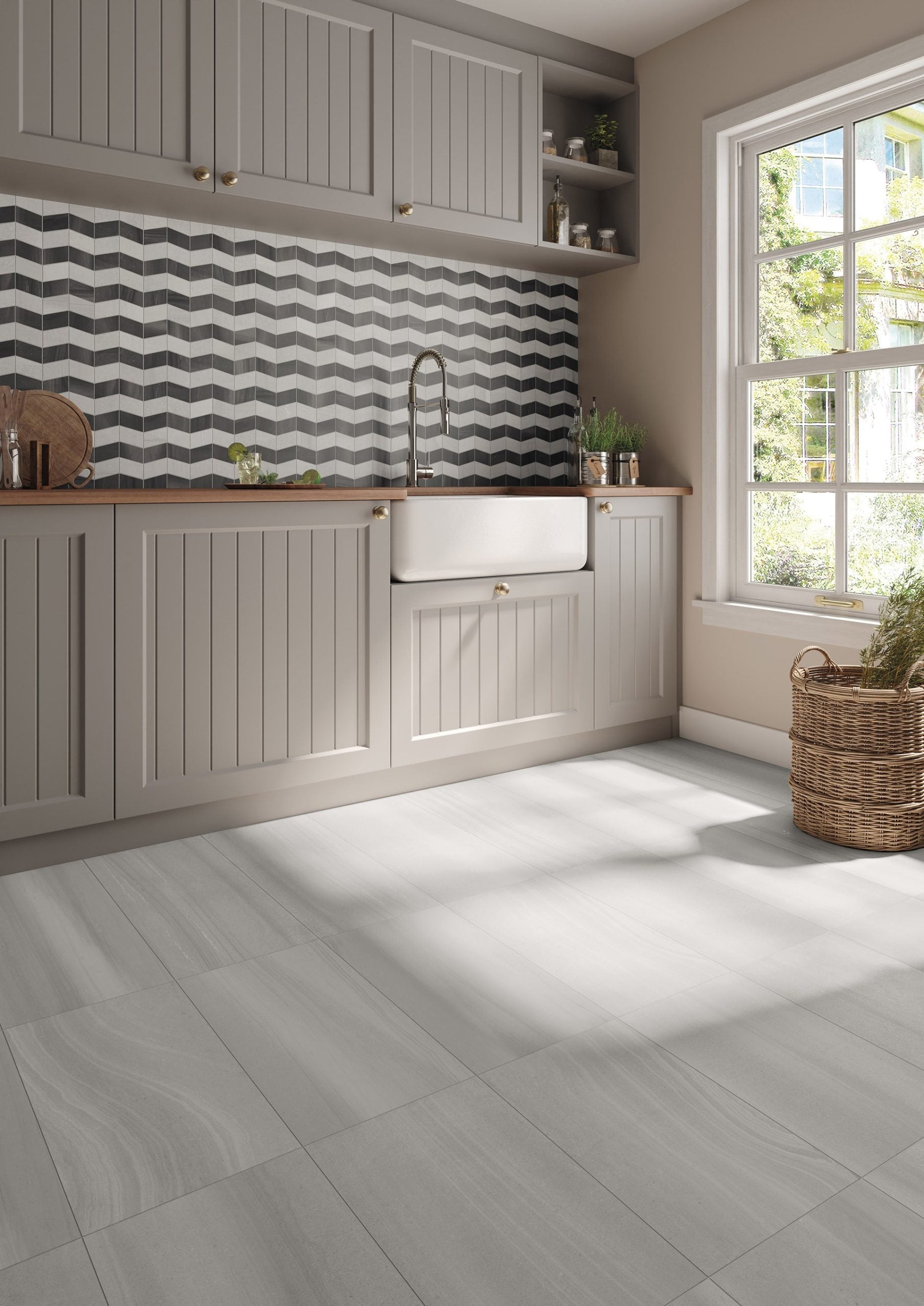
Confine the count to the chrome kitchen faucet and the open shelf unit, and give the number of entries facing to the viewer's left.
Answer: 0

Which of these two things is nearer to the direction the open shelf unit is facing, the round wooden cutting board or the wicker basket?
the wicker basket

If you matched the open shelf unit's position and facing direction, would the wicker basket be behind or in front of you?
in front

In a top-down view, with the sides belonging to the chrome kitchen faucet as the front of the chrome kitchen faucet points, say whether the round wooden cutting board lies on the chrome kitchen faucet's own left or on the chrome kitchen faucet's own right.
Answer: on the chrome kitchen faucet's own right

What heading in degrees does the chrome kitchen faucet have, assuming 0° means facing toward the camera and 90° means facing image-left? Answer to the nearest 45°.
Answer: approximately 315°

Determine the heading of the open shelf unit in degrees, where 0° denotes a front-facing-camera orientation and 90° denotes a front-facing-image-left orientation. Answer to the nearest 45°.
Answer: approximately 315°
